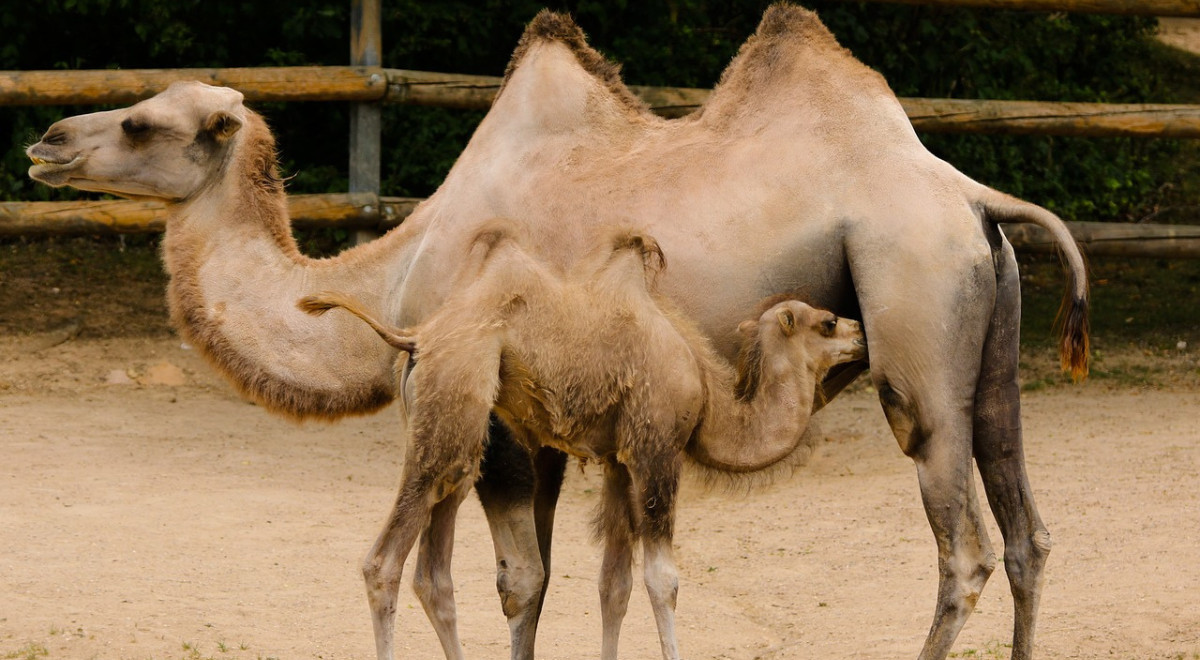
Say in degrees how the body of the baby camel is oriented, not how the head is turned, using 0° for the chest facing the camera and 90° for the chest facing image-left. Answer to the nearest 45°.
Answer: approximately 270°

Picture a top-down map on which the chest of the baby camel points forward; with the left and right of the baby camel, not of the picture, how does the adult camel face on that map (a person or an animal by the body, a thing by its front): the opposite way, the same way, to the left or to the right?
the opposite way

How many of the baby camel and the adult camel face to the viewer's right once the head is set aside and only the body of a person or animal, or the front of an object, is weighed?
1

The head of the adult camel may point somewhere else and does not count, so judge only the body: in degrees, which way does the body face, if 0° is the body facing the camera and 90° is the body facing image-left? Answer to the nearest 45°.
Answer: approximately 90°

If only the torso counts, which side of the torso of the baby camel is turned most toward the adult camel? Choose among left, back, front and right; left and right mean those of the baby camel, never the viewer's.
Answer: left

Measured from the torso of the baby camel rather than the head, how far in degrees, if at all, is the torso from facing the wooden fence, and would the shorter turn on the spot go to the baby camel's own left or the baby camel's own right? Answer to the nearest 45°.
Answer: approximately 90° to the baby camel's own left

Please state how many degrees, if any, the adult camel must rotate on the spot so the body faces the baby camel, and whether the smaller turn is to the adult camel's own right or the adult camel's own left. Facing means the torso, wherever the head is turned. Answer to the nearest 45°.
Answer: approximately 90° to the adult camel's own left

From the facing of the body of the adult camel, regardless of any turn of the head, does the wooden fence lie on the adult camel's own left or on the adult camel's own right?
on the adult camel's own right

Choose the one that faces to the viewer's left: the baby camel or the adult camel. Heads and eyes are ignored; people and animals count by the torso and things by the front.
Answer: the adult camel
